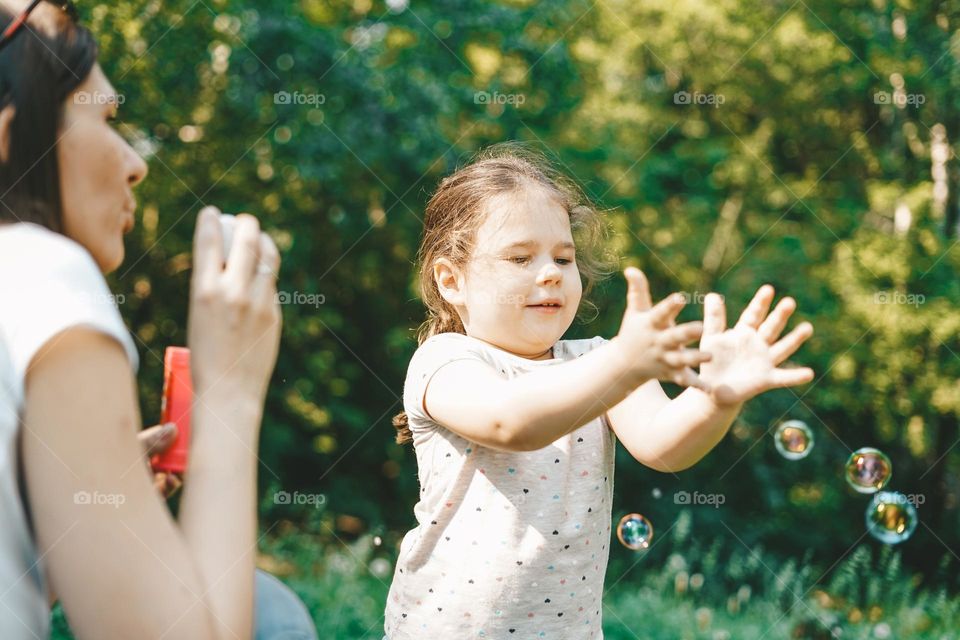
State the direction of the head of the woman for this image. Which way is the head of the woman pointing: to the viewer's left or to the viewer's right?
to the viewer's right

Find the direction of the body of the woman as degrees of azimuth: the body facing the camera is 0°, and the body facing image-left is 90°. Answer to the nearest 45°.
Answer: approximately 270°

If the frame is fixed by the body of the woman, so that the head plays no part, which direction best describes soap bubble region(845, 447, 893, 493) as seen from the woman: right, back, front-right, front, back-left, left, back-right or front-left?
front-left

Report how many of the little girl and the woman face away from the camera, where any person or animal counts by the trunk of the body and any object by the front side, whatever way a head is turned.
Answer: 0

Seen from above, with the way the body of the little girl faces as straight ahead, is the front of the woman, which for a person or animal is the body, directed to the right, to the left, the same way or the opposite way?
to the left

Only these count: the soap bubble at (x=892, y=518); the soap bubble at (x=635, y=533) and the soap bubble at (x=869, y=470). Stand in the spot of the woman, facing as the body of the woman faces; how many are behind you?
0

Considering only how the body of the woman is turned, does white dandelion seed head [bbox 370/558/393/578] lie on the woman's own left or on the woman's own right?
on the woman's own left

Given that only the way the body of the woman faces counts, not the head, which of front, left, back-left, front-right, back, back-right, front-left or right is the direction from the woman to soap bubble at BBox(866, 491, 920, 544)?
front-left
